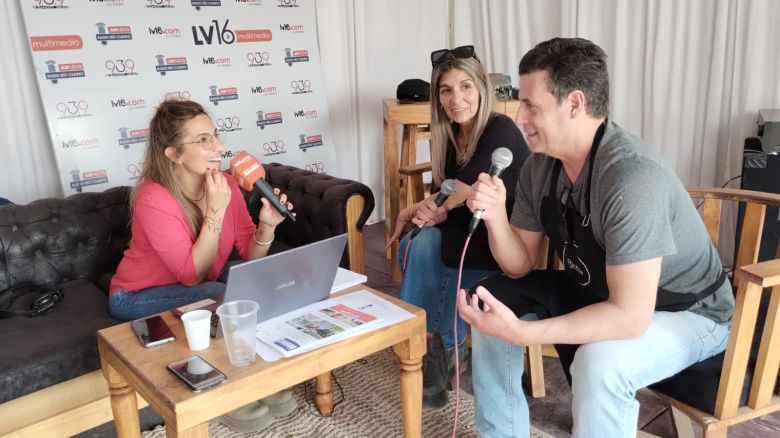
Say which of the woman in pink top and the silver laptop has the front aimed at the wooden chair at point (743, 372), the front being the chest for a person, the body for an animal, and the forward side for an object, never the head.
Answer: the woman in pink top

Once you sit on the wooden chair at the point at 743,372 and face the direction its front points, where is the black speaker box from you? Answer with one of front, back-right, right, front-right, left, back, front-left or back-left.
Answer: back-right

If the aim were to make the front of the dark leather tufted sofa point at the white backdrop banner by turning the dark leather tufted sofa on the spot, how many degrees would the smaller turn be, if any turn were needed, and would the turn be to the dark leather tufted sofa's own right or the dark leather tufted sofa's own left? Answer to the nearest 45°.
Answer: approximately 135° to the dark leather tufted sofa's own left

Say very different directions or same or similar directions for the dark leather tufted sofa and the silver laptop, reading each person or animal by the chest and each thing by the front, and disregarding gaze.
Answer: very different directions

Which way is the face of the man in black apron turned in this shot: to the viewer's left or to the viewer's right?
to the viewer's left

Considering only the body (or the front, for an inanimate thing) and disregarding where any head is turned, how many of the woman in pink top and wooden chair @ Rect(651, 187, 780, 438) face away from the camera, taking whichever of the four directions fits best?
0

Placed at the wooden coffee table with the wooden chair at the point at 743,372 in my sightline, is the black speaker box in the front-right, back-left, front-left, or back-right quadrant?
front-left

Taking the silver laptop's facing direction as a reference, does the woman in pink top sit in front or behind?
in front

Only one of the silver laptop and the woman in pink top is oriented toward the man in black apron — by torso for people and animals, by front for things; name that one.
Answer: the woman in pink top

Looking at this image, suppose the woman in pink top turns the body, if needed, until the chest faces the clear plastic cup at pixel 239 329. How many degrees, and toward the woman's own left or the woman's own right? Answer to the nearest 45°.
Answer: approximately 45° to the woman's own right

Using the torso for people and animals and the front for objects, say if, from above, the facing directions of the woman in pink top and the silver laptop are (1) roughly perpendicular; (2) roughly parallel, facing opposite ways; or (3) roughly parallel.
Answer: roughly parallel, facing opposite ways

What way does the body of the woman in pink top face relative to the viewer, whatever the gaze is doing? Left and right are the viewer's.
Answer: facing the viewer and to the right of the viewer

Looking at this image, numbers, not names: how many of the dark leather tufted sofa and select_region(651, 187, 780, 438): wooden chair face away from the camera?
0

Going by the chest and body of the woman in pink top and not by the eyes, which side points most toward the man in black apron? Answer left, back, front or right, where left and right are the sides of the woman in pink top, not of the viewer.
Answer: front

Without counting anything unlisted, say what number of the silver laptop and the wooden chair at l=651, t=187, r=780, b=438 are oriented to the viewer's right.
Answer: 0

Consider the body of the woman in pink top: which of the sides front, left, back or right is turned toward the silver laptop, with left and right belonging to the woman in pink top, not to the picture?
front
